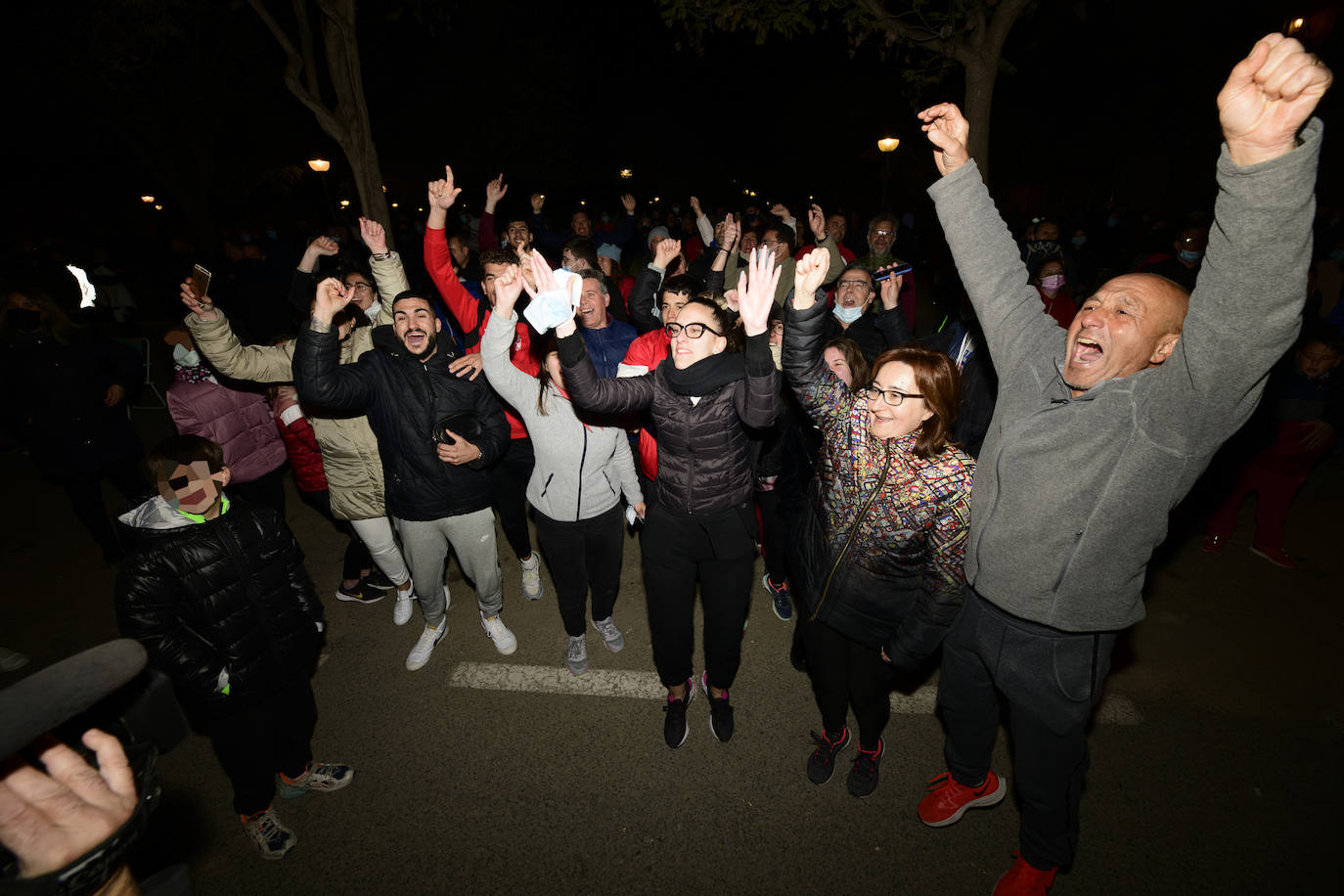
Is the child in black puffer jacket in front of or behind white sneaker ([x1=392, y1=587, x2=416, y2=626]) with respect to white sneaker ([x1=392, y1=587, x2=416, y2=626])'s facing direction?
in front

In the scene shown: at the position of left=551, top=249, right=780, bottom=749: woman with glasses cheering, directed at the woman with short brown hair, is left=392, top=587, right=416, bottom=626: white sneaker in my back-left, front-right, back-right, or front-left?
back-left

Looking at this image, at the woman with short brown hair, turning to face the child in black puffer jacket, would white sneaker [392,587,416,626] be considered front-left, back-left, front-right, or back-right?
front-right

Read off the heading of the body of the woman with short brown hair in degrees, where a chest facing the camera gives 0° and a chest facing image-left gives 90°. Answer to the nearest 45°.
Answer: approximately 45°

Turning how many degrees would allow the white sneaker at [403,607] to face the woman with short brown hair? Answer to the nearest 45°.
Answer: approximately 45° to its left

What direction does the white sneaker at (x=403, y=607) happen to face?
toward the camera

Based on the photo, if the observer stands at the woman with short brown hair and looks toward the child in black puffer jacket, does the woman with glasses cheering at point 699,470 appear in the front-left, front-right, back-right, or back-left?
front-right

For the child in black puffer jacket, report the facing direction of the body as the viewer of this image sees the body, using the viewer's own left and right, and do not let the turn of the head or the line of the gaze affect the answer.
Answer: facing the viewer and to the right of the viewer

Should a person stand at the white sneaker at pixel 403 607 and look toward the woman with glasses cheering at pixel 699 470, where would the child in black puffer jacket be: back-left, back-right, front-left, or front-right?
front-right

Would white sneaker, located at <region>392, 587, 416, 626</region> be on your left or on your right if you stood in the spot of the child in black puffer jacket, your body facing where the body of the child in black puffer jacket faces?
on your left

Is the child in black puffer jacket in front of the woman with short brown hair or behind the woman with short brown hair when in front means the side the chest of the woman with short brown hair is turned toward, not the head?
in front
